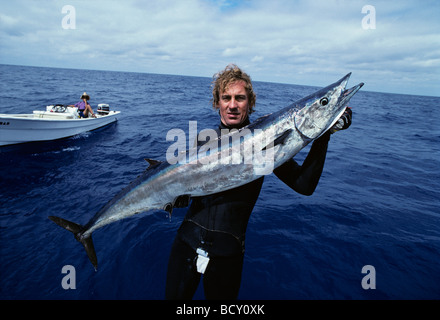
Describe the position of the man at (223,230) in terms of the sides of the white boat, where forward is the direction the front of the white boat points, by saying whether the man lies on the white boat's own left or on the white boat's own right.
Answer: on the white boat's own left

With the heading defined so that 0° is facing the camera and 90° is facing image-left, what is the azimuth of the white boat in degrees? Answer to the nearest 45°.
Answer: approximately 45°

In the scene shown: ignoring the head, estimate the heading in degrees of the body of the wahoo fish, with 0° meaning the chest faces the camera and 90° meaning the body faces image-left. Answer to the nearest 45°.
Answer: approximately 270°

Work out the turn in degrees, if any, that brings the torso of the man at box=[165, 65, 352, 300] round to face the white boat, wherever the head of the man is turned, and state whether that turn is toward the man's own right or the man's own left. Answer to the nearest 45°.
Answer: approximately 135° to the man's own right

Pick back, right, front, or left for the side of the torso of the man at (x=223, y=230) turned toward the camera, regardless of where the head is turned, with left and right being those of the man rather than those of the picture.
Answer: front

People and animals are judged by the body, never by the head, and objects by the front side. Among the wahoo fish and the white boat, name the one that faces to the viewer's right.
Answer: the wahoo fish

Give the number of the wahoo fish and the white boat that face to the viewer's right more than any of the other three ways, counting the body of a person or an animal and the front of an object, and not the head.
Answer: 1

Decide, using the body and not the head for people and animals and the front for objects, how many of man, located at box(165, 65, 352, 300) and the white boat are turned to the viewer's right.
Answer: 0
